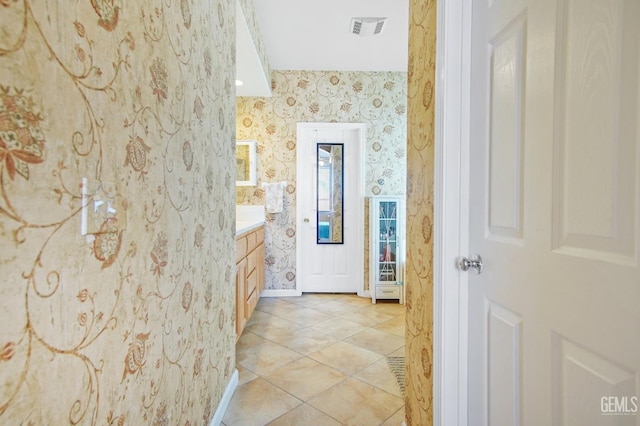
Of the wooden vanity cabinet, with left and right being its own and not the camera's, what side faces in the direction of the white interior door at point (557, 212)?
right

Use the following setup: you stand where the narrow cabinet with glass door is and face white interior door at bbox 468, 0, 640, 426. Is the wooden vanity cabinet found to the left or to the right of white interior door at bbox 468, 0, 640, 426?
right

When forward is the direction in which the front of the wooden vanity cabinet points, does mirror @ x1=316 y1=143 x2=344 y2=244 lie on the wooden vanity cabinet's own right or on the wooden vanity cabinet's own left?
on the wooden vanity cabinet's own left

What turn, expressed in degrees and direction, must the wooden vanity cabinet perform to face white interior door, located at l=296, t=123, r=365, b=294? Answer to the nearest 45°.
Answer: approximately 45° to its left

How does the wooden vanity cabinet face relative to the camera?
to the viewer's right
